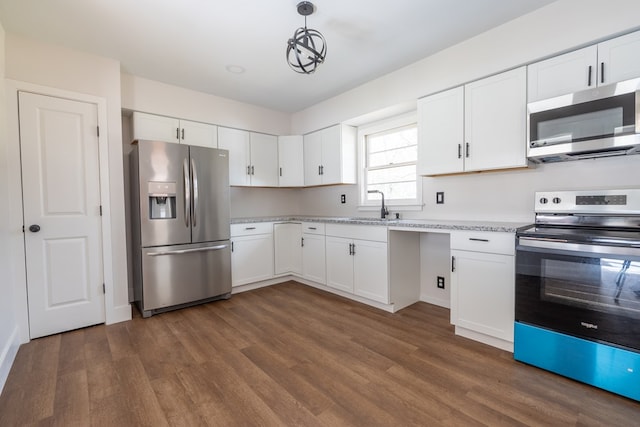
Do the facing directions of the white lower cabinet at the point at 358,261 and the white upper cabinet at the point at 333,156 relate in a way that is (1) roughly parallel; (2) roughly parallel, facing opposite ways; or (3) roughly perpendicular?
roughly parallel

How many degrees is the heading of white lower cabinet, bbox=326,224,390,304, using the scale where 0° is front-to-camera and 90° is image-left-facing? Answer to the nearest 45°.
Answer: approximately 45°

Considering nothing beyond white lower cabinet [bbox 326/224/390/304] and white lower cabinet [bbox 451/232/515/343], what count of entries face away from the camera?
0

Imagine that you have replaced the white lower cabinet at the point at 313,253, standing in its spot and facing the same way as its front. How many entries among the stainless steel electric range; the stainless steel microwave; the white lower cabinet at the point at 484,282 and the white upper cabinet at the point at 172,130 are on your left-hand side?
3

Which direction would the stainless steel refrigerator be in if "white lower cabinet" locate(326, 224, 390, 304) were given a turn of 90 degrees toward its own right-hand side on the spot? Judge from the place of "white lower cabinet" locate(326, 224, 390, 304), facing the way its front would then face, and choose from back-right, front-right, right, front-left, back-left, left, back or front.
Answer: front-left

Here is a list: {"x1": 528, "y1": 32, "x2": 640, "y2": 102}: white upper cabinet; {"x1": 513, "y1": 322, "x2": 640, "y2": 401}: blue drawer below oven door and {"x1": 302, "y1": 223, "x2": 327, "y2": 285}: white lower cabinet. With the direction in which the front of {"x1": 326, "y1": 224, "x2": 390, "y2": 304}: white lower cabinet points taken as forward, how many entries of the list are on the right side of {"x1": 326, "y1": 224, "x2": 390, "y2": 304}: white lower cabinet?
1

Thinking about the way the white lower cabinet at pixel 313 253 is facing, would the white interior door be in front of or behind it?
in front

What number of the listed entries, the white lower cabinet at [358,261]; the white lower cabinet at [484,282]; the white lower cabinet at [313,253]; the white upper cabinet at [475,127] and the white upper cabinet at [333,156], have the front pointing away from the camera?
0

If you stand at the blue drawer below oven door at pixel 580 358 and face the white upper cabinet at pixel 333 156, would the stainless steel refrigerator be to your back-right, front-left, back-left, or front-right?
front-left

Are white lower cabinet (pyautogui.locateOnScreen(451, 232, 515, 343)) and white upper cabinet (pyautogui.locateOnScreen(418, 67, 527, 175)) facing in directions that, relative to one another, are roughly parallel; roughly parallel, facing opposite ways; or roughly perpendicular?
roughly parallel

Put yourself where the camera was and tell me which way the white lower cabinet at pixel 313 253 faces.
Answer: facing the viewer and to the left of the viewer

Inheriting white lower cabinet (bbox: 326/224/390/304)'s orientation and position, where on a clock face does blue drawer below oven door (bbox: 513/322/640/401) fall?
The blue drawer below oven door is roughly at 9 o'clock from the white lower cabinet.

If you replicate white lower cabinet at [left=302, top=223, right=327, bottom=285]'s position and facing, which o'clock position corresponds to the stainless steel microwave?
The stainless steel microwave is roughly at 9 o'clock from the white lower cabinet.

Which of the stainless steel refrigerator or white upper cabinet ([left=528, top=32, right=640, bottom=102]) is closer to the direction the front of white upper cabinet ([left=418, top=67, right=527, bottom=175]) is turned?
the stainless steel refrigerator
